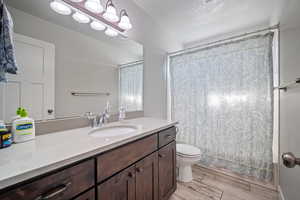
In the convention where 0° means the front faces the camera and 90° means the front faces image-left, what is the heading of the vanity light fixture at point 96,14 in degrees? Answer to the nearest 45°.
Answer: approximately 315°

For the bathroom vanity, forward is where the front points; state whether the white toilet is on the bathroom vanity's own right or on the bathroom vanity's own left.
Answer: on the bathroom vanity's own left

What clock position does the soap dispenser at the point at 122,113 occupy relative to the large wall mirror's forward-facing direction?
The soap dispenser is roughly at 10 o'clock from the large wall mirror.

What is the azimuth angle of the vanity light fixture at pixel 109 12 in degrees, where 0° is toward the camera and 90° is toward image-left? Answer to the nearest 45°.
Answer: approximately 315°

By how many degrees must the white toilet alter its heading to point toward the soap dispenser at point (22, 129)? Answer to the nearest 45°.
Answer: approximately 90° to its right

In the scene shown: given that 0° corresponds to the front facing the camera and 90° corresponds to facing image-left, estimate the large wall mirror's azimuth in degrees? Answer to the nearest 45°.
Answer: approximately 315°

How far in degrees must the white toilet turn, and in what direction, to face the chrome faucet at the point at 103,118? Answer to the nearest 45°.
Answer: approximately 90° to its right
